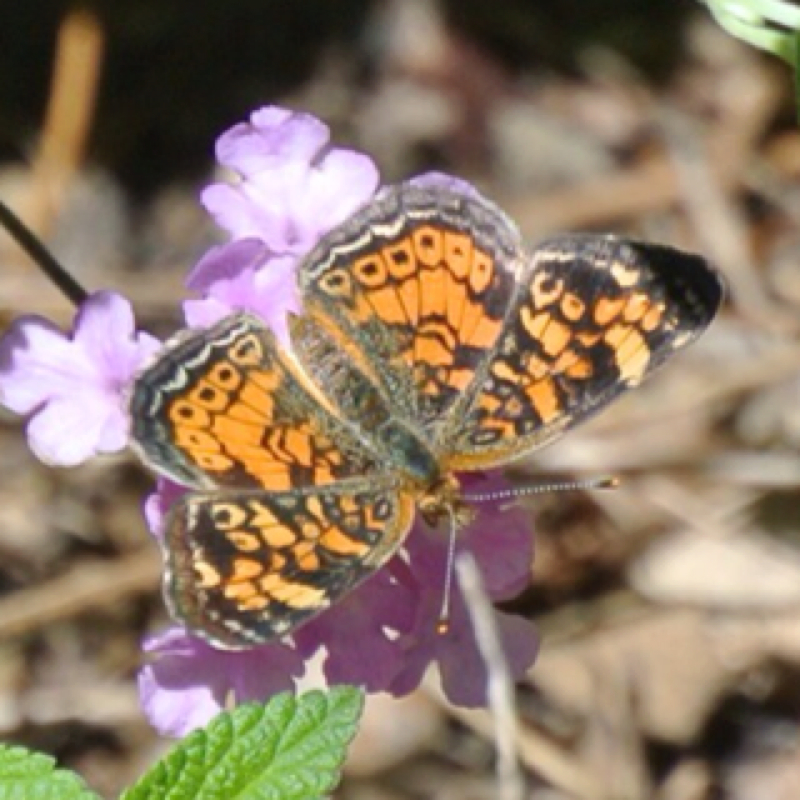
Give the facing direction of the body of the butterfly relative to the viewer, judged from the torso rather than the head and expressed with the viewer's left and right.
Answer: facing the viewer and to the right of the viewer

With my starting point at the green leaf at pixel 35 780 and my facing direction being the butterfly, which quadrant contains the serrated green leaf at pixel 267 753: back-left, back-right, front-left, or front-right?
front-right

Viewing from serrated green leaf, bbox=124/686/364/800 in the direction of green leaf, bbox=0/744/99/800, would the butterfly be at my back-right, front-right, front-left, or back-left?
back-right

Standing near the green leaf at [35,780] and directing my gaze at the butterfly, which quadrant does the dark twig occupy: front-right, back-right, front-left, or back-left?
front-left

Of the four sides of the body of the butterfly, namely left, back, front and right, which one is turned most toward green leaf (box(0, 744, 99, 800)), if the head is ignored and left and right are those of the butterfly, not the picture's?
right
